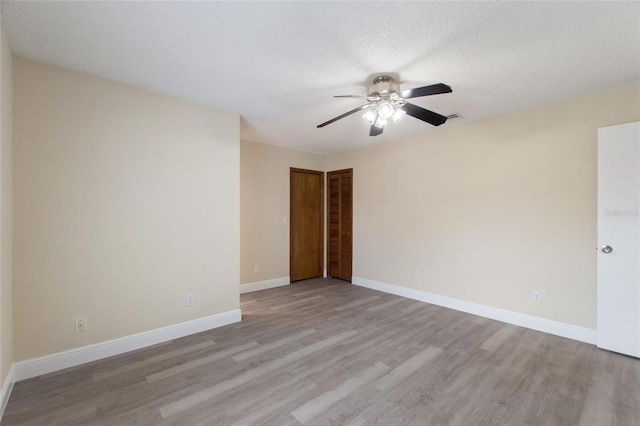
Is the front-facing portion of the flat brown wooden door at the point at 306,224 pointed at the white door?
yes

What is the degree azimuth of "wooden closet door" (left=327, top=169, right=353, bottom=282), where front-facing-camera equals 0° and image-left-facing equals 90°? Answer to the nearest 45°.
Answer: approximately 45°

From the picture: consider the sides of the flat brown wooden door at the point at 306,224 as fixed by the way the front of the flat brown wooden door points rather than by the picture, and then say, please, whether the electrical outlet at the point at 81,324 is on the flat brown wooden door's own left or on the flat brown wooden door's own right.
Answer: on the flat brown wooden door's own right

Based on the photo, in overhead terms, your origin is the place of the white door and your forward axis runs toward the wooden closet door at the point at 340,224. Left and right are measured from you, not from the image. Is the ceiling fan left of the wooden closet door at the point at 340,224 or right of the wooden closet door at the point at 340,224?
left

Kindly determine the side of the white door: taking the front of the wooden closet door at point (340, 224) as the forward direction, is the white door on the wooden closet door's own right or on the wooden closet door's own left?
on the wooden closet door's own left

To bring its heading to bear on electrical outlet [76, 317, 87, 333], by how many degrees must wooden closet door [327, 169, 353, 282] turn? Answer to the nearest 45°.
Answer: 0° — it already faces it

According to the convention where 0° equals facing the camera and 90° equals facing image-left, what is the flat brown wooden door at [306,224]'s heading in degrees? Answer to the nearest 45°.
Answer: approximately 315°

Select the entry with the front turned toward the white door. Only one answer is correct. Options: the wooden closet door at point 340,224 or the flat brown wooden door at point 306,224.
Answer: the flat brown wooden door at point 306,224

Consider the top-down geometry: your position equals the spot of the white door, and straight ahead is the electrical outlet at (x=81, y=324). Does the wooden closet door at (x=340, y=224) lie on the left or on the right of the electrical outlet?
right
